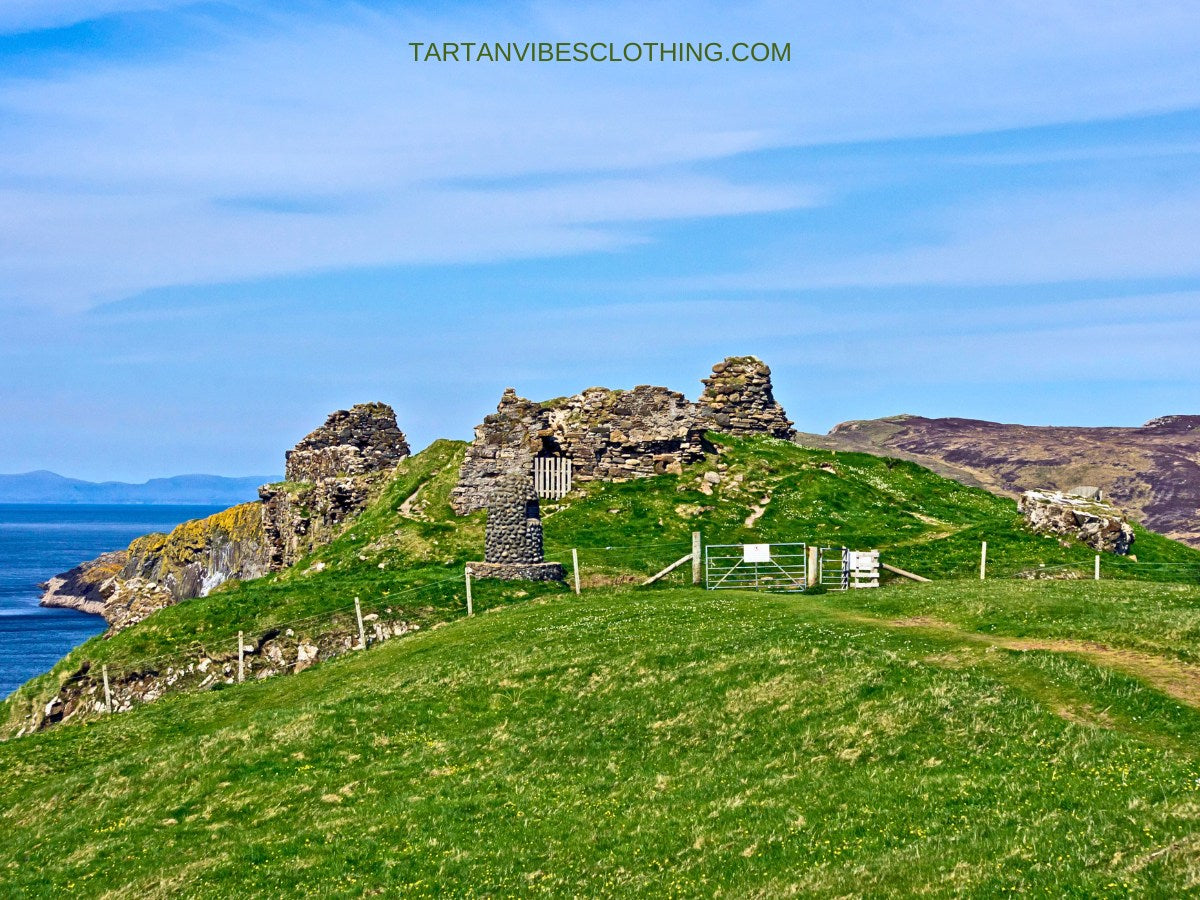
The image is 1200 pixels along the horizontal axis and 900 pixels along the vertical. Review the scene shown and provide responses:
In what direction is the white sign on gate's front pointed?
toward the camera

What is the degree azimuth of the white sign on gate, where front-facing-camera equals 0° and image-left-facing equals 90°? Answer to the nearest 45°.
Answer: approximately 0°
